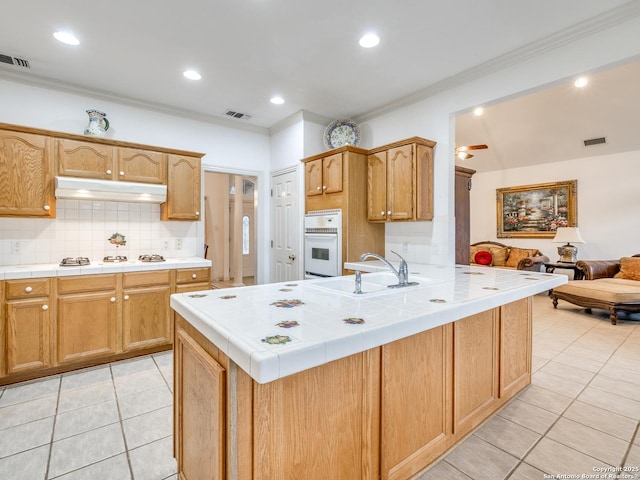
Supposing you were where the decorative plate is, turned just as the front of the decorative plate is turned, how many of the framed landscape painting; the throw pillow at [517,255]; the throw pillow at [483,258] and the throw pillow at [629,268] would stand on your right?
0

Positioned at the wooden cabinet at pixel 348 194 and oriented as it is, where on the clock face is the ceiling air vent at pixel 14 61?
The ceiling air vent is roughly at 1 o'clock from the wooden cabinet.

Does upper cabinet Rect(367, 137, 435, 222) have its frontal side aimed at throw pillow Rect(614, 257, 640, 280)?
no

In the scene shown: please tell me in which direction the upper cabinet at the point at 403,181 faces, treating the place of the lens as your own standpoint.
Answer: facing the viewer and to the left of the viewer

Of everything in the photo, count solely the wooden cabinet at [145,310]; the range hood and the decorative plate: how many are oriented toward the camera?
3

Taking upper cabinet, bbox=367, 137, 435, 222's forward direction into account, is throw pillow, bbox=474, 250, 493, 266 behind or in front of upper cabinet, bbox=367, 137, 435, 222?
behind

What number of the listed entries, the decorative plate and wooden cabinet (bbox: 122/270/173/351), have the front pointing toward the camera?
2

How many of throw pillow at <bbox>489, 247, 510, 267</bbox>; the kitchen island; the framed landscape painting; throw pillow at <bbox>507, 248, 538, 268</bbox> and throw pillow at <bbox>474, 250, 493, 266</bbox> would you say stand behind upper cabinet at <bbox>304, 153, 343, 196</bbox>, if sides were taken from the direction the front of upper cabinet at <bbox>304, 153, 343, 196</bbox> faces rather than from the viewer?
4

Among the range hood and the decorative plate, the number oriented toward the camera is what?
2

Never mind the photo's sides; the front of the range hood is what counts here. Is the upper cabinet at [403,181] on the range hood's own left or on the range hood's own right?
on the range hood's own left

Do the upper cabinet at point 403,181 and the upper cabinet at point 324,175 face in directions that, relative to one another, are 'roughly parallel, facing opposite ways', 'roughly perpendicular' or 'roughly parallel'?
roughly parallel

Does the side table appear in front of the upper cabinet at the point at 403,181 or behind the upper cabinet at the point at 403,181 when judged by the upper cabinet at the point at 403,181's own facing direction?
behind

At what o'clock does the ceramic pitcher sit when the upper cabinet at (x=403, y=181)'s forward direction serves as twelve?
The ceramic pitcher is roughly at 1 o'clock from the upper cabinet.

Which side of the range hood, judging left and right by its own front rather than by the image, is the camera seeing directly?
front

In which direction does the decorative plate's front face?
toward the camera

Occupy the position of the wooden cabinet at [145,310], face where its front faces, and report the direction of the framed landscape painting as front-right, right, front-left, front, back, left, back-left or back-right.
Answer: left
